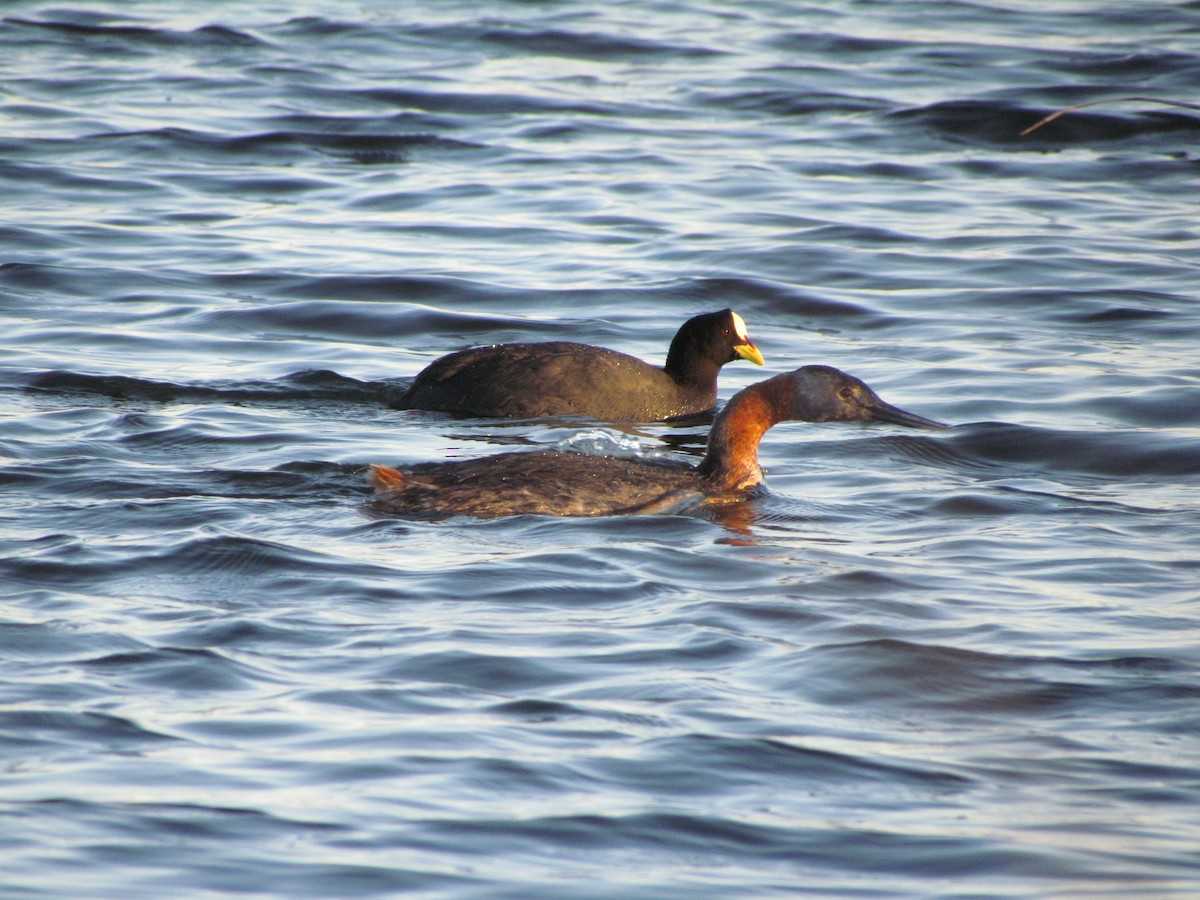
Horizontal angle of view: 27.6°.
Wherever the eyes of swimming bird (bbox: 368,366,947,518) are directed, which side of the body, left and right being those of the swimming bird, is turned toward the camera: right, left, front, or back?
right
